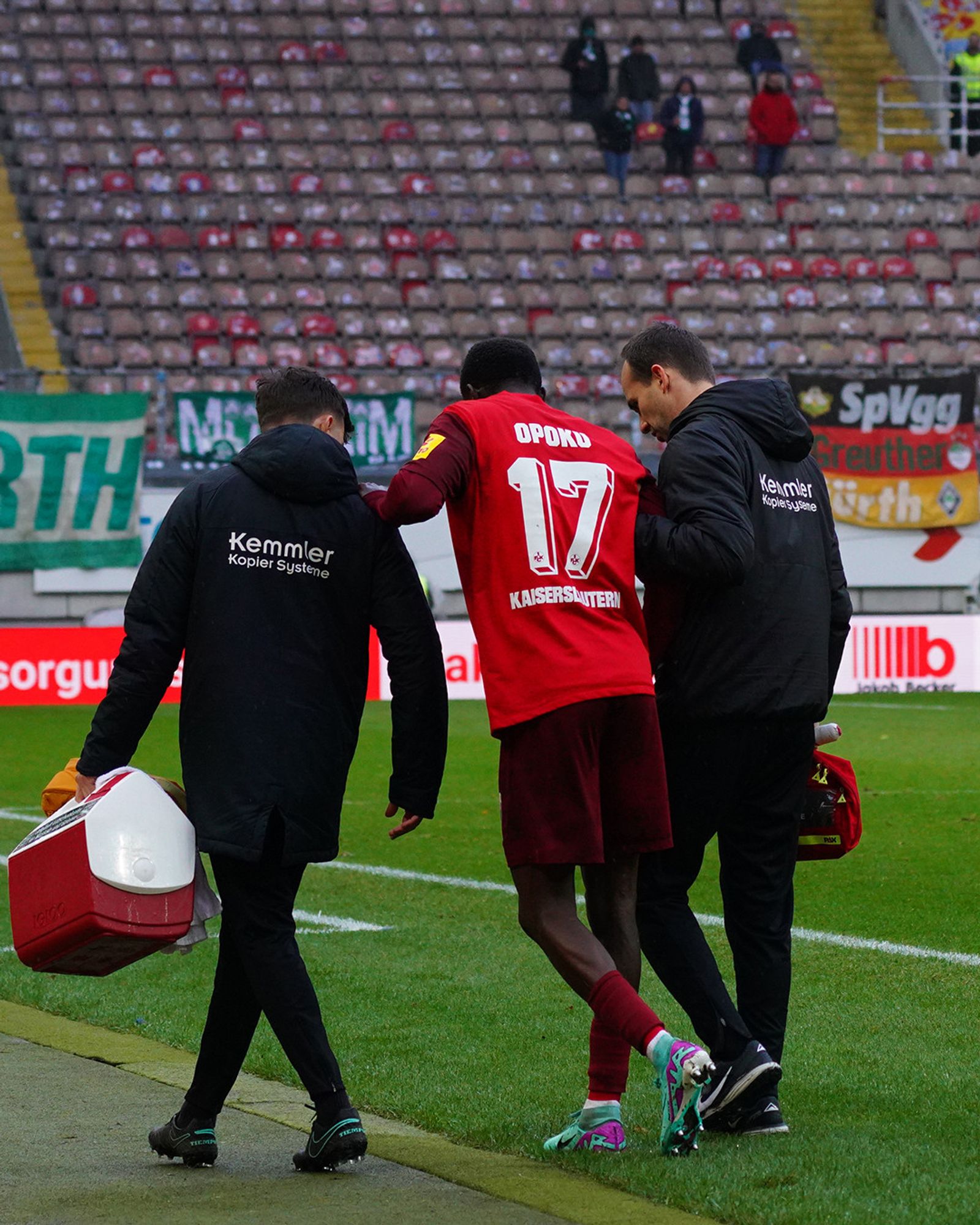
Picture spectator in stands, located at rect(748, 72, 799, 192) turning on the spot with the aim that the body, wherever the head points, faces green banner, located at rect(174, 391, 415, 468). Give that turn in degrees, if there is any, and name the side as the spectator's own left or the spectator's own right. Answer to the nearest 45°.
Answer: approximately 45° to the spectator's own right

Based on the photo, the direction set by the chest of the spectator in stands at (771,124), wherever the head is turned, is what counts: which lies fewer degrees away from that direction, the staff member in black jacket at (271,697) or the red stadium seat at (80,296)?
the staff member in black jacket

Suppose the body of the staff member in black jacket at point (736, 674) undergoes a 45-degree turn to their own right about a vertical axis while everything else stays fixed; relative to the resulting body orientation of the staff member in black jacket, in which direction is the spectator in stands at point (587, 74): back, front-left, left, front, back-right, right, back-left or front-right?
front

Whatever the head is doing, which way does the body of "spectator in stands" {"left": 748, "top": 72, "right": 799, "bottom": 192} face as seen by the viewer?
toward the camera

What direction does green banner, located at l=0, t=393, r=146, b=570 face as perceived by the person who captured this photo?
facing the viewer

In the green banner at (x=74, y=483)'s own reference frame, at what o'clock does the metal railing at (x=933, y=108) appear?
The metal railing is roughly at 8 o'clock from the green banner.

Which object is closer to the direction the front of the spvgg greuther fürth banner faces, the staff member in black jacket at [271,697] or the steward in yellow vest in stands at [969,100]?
the staff member in black jacket

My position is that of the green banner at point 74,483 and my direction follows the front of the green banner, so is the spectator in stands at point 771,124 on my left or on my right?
on my left

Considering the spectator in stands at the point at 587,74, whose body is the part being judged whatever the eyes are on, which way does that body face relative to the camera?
toward the camera

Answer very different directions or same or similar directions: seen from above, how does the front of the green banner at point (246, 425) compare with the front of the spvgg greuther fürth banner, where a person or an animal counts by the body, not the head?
same or similar directions

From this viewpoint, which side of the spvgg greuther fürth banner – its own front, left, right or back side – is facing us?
front

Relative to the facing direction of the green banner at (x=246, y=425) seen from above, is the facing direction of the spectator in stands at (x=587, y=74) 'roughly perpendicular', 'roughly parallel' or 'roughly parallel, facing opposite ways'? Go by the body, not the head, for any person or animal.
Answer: roughly parallel

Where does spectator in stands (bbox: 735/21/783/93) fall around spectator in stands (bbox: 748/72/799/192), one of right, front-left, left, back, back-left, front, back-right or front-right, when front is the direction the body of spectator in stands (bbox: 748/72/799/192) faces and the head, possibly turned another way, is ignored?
back

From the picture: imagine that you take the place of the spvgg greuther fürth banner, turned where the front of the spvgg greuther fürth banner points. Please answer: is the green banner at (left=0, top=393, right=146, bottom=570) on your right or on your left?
on your right
